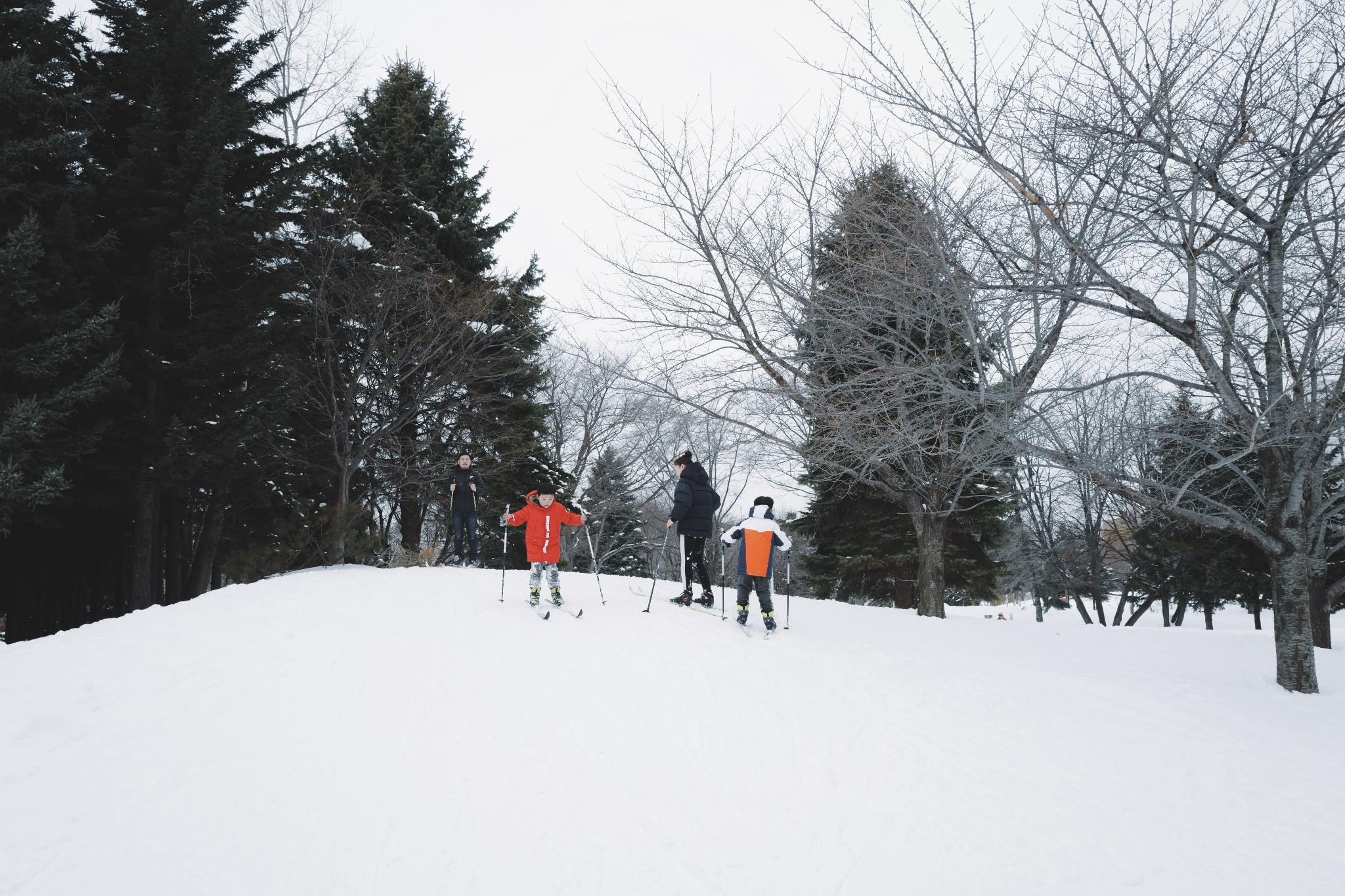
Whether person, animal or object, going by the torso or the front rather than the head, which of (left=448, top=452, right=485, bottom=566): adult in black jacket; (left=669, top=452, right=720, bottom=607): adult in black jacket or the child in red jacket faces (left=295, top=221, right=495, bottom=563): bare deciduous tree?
(left=669, top=452, right=720, bottom=607): adult in black jacket

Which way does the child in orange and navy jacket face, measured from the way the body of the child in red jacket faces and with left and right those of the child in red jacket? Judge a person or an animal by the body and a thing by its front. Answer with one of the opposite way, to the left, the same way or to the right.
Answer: the opposite way

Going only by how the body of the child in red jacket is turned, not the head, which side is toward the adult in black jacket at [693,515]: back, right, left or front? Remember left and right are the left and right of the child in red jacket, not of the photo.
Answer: left

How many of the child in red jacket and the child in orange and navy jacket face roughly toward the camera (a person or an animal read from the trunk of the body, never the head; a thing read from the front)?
1

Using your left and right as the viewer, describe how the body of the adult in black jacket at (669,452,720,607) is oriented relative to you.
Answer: facing away from the viewer and to the left of the viewer

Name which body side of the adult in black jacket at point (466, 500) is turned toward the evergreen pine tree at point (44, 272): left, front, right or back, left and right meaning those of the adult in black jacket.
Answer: right

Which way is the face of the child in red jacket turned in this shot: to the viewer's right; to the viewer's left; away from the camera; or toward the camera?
toward the camera

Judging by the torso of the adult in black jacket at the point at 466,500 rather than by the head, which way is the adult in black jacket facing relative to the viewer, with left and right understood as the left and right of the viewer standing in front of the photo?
facing the viewer

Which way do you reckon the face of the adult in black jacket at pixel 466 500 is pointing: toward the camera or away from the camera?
toward the camera

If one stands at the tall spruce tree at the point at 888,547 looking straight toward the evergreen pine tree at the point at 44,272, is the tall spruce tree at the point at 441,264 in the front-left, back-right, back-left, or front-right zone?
front-right

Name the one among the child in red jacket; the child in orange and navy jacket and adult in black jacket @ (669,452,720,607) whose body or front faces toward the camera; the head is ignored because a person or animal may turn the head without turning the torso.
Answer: the child in red jacket

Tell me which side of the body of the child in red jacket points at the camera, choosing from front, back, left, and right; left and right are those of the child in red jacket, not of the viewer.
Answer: front

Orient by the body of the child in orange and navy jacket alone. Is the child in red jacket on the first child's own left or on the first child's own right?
on the first child's own left

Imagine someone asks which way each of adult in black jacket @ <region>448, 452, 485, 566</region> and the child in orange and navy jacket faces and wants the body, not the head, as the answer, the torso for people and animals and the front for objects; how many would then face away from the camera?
1

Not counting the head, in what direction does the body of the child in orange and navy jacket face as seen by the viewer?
away from the camera
